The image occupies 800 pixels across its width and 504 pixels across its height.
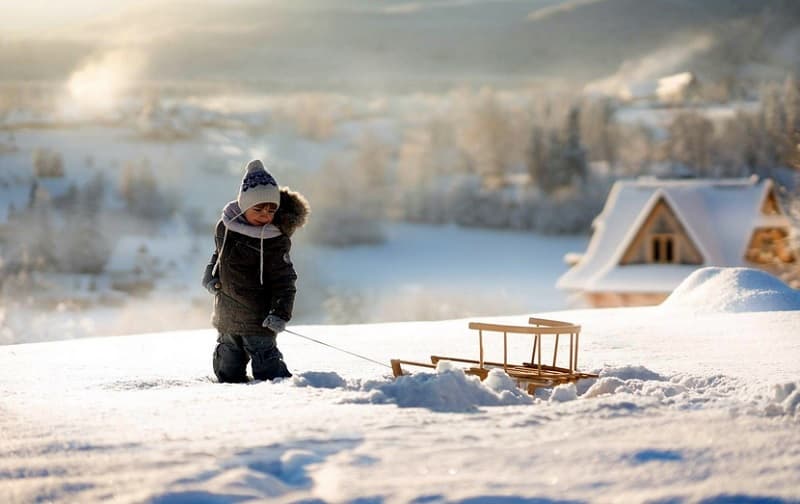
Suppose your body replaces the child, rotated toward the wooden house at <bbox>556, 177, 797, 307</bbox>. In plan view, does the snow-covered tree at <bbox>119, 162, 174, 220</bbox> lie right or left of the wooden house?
left

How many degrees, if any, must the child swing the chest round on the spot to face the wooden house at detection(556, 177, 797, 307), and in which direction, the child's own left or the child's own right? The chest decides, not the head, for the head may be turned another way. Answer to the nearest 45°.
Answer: approximately 135° to the child's own left

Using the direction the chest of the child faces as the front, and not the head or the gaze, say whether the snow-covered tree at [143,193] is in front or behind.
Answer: behind

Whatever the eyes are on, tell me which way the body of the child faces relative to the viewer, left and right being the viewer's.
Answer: facing the viewer
